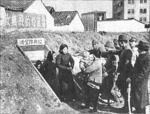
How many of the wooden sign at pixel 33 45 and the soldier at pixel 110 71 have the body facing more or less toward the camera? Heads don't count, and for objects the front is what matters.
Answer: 1

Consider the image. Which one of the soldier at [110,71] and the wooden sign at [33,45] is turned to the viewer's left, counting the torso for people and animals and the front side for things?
the soldier

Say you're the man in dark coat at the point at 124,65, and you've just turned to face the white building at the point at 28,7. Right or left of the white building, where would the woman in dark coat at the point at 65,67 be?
left

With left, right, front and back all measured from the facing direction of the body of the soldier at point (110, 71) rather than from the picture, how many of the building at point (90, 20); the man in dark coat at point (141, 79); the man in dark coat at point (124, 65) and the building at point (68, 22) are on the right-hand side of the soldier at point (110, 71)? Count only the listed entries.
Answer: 2

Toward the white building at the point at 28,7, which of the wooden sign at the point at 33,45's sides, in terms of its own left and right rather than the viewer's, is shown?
back

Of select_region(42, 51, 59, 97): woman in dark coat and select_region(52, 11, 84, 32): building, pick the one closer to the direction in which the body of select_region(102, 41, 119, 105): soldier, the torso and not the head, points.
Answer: the woman in dark coat

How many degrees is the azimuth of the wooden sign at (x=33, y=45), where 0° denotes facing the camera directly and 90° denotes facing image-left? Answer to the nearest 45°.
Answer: approximately 0°

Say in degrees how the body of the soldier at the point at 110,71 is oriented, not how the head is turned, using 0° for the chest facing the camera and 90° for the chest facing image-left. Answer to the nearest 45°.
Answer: approximately 90°

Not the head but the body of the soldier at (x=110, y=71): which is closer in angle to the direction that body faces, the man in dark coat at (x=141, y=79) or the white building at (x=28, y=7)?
the white building

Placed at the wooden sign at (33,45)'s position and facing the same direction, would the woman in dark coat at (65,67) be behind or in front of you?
in front

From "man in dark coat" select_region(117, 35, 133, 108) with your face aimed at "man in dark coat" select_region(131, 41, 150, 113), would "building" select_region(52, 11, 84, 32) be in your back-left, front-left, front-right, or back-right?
back-left
